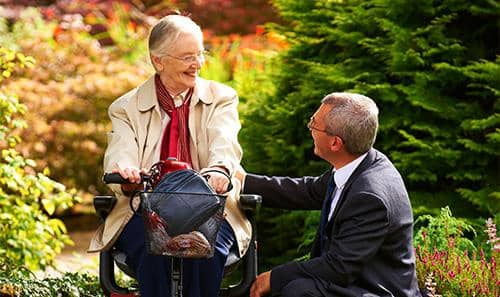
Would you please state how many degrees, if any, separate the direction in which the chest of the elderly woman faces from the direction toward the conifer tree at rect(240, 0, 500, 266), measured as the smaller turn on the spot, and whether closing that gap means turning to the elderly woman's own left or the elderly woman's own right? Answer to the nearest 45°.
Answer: approximately 135° to the elderly woman's own left

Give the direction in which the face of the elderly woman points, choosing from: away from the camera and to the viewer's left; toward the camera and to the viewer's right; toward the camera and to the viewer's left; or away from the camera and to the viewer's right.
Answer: toward the camera and to the viewer's right

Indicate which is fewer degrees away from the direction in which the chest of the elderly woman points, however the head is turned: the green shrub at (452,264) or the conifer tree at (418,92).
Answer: the green shrub

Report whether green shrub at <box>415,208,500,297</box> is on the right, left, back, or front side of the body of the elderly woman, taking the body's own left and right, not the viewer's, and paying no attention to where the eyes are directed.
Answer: left

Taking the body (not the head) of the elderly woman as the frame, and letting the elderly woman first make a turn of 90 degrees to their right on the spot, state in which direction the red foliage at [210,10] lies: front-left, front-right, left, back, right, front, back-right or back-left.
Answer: right

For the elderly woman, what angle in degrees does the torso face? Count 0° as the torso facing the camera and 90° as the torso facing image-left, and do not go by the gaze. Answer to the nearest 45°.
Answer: approximately 0°
